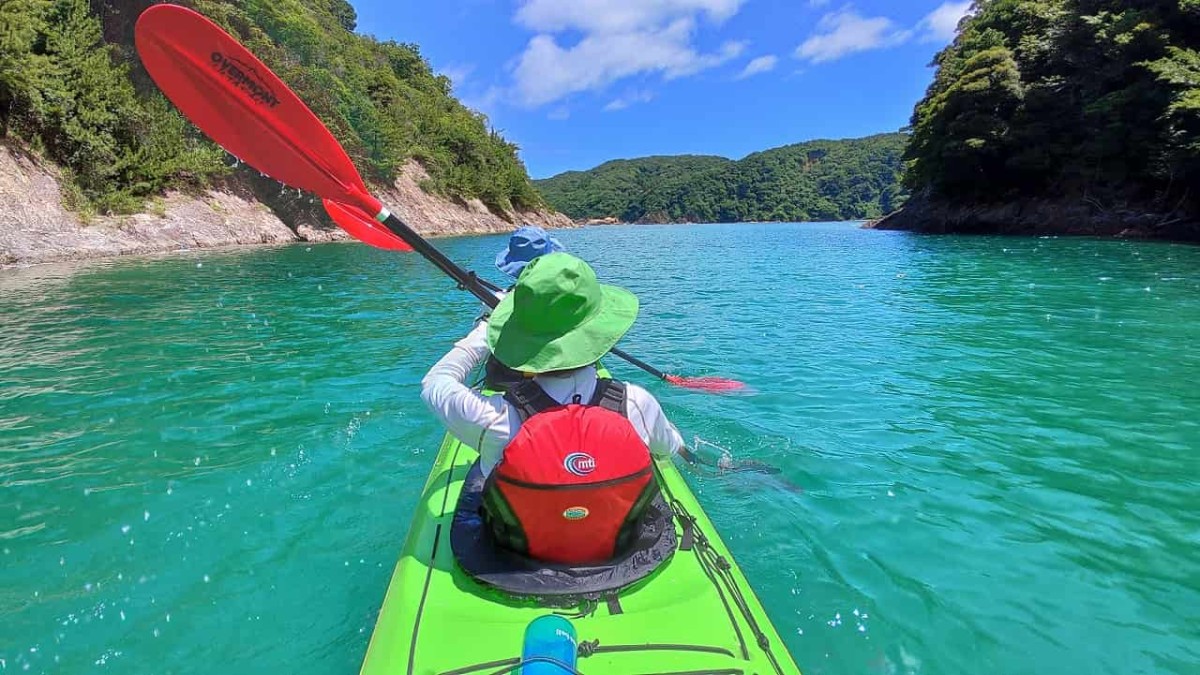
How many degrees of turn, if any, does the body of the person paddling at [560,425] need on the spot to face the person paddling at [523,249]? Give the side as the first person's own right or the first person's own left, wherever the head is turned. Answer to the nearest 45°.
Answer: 0° — they already face them

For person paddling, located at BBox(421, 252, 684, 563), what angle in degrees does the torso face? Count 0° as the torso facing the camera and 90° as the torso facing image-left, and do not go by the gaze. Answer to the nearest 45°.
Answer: approximately 180°

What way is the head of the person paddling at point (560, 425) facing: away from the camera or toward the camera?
away from the camera
